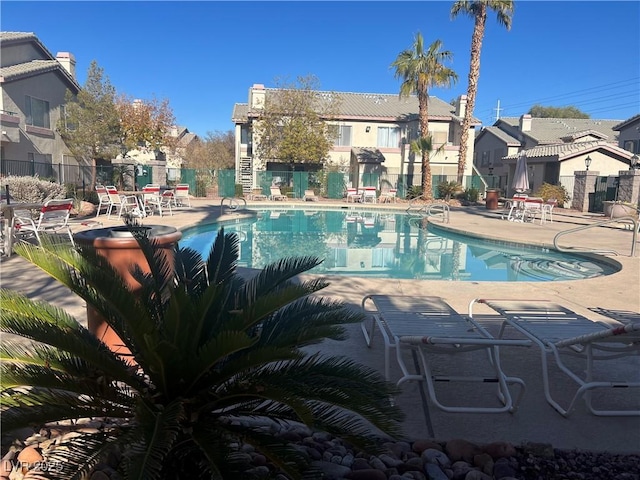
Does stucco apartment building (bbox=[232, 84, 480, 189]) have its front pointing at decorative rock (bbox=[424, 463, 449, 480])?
yes

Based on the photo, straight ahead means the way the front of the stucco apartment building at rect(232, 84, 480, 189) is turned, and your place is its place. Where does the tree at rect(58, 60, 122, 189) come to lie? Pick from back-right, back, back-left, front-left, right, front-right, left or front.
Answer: front-right

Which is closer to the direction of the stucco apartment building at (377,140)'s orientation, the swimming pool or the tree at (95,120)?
the swimming pool

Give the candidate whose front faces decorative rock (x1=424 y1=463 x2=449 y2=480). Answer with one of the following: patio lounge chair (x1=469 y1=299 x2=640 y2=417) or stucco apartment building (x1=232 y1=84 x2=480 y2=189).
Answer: the stucco apartment building

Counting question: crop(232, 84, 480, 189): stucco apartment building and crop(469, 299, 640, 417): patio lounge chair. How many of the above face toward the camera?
1

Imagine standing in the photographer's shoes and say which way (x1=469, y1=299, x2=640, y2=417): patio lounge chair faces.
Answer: facing away from the viewer and to the left of the viewer

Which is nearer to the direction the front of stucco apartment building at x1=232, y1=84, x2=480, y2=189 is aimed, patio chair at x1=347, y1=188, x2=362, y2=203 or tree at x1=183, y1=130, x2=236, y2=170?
the patio chair

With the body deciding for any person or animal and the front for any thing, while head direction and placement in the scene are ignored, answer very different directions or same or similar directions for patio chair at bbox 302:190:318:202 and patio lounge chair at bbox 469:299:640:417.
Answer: very different directions

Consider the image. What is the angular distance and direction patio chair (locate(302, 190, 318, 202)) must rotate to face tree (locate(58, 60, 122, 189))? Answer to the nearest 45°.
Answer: approximately 45° to its right

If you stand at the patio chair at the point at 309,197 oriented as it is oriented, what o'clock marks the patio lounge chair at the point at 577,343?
The patio lounge chair is roughly at 12 o'clock from the patio chair.

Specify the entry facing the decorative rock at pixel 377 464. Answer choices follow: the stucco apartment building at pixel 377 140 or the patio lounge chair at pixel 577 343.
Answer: the stucco apartment building

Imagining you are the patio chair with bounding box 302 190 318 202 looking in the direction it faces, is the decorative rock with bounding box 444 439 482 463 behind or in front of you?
in front

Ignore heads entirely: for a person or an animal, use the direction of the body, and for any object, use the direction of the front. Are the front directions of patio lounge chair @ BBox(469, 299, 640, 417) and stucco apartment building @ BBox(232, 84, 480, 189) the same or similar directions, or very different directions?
very different directions
